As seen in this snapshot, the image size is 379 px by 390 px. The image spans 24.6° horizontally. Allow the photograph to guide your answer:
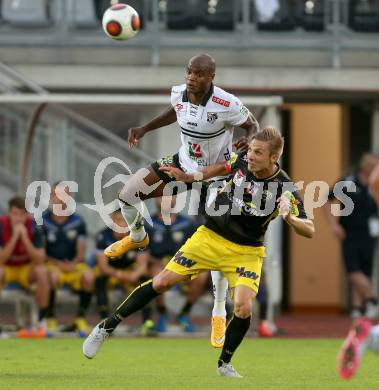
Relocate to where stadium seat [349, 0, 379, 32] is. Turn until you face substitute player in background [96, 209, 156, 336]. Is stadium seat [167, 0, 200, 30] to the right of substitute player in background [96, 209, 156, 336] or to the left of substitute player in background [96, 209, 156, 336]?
right

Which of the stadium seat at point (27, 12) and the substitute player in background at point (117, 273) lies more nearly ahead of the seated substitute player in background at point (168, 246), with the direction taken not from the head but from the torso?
the substitute player in background

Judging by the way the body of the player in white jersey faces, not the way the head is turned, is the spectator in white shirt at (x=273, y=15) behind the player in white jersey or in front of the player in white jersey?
behind

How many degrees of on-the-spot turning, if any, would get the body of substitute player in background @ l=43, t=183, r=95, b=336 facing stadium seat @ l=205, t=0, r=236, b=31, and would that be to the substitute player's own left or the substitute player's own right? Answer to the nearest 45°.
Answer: approximately 135° to the substitute player's own left

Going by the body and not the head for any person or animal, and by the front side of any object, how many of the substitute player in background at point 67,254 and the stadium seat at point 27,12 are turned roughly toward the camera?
2

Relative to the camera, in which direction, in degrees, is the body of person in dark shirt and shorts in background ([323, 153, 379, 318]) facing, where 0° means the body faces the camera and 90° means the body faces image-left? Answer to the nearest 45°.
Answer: approximately 45°

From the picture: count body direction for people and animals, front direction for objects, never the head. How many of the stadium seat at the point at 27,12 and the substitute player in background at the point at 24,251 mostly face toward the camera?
2
